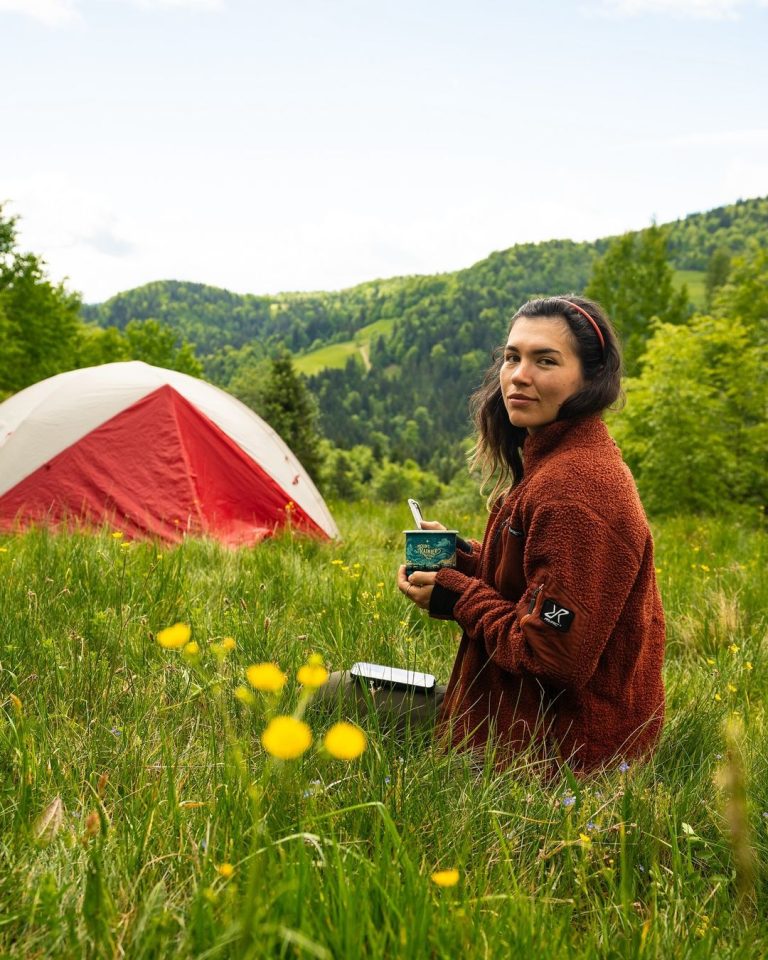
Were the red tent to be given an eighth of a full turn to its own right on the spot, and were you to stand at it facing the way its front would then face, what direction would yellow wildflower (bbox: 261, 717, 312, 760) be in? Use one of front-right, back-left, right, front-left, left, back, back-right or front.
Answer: front-left

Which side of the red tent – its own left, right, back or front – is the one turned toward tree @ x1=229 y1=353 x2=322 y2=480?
back

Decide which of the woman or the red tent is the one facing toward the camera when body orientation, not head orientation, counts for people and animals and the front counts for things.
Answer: the red tent

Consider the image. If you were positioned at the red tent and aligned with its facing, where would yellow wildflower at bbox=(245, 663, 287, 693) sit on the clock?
The yellow wildflower is roughly at 12 o'clock from the red tent.

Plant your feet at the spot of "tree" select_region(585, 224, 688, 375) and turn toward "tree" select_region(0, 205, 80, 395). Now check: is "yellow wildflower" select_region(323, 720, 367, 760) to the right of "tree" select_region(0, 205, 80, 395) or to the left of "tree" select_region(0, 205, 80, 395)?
left

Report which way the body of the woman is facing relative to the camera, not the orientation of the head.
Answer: to the viewer's left

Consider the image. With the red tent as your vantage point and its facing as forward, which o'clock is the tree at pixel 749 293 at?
The tree is roughly at 8 o'clock from the red tent.

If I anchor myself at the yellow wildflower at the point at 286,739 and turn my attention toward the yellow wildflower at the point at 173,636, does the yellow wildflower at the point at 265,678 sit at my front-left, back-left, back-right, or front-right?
front-right

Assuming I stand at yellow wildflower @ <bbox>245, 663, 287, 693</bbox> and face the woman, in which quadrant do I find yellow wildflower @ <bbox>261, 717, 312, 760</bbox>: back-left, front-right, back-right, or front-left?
back-right

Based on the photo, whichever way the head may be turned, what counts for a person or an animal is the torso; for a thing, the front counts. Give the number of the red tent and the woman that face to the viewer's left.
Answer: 1

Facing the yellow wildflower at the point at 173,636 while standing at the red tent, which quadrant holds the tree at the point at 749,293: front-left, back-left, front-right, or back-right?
back-left

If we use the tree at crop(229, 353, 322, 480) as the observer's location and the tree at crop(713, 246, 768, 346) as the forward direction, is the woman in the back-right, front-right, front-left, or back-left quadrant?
front-right

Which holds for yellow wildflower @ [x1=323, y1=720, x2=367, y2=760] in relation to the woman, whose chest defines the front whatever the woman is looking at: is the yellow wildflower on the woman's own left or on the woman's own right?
on the woman's own left

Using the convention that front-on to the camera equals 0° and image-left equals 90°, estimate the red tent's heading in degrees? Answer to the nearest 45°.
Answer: approximately 0°

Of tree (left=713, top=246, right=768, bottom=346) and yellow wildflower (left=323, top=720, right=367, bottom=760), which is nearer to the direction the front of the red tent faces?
the yellow wildflower

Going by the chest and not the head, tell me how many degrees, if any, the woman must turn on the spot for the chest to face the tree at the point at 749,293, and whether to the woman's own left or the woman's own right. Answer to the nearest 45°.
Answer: approximately 90° to the woman's own right

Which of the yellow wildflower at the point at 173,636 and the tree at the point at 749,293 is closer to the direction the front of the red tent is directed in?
the yellow wildflower

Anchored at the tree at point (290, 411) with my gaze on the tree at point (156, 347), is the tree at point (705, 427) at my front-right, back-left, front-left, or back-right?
back-left

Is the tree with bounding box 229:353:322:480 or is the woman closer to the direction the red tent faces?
the woman
